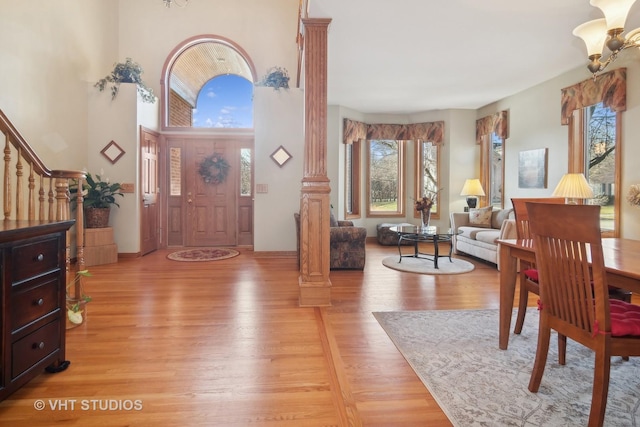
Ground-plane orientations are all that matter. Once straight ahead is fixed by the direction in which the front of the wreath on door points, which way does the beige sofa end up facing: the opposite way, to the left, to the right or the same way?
to the right

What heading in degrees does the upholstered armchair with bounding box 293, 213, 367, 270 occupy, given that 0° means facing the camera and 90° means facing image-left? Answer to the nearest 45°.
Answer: approximately 270°

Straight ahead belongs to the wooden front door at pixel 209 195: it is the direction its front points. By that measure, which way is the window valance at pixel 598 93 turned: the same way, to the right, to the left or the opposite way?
to the right

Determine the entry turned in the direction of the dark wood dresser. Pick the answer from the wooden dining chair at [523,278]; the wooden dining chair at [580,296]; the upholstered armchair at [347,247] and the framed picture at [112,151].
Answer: the framed picture

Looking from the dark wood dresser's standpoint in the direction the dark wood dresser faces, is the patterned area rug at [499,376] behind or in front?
in front

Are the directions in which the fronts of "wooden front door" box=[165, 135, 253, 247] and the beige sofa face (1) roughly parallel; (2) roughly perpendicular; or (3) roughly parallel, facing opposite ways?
roughly perpendicular

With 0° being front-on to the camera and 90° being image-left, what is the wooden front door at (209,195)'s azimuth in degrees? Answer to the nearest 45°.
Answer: approximately 0°

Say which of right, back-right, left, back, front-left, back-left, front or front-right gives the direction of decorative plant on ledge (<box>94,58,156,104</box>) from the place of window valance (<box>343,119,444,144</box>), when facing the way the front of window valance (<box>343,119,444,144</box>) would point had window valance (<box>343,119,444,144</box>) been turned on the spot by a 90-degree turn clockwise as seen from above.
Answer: front-left

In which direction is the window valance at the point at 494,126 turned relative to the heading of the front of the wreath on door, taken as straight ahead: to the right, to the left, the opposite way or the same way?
to the right
